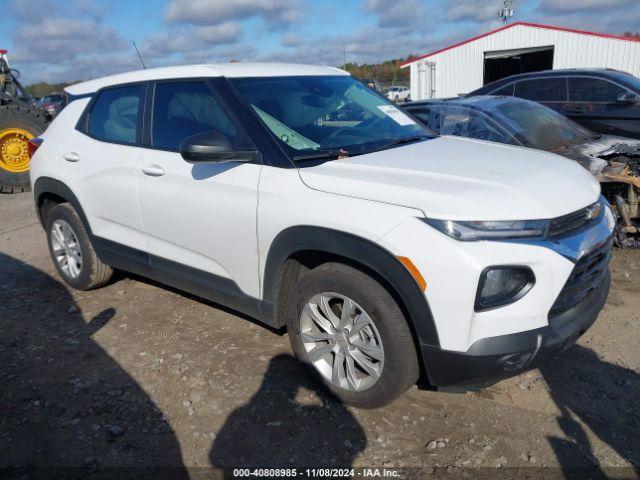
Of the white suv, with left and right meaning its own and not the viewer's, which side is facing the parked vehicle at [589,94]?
left

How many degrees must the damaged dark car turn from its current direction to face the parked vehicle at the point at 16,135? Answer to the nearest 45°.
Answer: approximately 135° to its right

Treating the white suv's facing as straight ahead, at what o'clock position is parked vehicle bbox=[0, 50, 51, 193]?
The parked vehicle is roughly at 6 o'clock from the white suv.

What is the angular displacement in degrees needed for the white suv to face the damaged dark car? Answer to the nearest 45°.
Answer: approximately 90° to its left

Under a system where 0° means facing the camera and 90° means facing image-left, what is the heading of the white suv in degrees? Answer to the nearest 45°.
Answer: approximately 315°

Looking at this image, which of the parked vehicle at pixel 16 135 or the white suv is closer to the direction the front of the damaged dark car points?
the white suv

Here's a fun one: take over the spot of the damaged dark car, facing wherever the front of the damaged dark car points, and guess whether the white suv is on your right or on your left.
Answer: on your right
